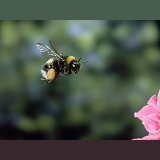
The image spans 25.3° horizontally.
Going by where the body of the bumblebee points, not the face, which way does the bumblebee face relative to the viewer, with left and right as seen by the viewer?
facing to the right of the viewer
